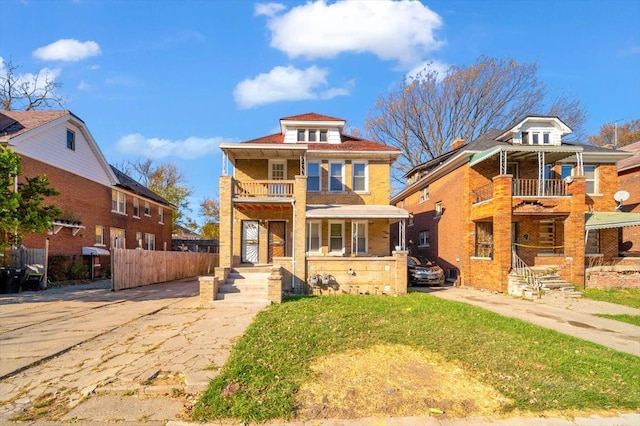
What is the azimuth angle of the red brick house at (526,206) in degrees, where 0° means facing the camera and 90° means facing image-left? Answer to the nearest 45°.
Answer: approximately 315°

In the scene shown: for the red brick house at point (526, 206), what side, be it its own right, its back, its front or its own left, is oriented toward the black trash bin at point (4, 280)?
right

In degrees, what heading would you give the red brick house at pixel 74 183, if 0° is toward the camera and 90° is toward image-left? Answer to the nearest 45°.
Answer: approximately 45°

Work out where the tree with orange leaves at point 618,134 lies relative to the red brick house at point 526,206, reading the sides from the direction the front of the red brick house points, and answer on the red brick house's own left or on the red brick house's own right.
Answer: on the red brick house's own left

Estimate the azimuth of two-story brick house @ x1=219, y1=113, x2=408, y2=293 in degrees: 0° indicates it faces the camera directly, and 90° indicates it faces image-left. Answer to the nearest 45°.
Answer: approximately 0°

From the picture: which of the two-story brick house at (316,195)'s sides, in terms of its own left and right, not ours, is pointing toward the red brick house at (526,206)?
left

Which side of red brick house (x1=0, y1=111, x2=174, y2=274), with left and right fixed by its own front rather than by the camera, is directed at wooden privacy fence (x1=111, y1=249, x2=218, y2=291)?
left

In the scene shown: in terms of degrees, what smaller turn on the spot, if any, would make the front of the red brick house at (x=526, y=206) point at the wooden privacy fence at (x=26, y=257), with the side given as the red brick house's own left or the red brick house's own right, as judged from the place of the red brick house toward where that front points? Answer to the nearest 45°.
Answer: approximately 90° to the red brick house's own right

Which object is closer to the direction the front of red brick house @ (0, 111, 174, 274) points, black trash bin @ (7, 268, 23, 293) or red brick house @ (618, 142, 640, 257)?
the black trash bin

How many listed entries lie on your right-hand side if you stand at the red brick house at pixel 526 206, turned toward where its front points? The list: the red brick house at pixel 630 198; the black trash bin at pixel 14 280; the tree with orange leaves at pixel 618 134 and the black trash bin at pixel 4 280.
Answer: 2
